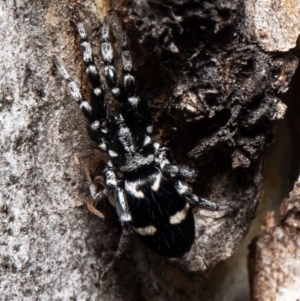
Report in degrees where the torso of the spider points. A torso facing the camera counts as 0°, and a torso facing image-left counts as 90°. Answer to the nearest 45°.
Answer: approximately 180°
